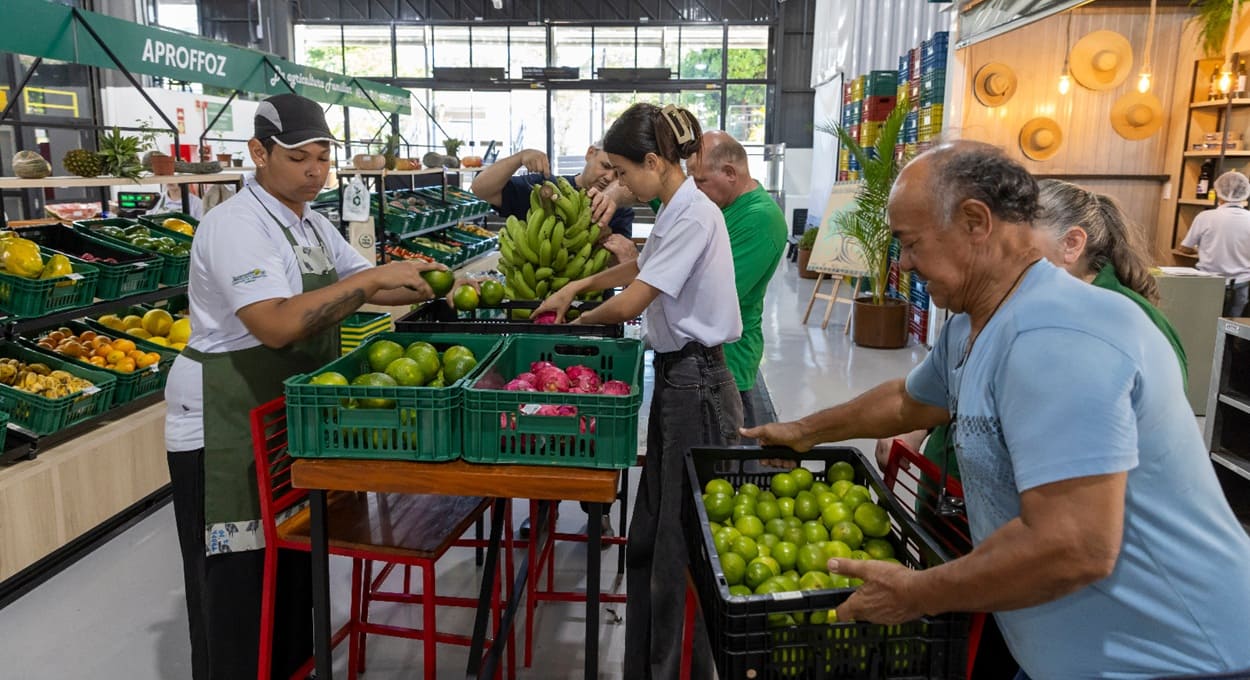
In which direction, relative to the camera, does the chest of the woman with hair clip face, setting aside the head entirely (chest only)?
to the viewer's left

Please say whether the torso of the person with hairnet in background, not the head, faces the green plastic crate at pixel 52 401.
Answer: no

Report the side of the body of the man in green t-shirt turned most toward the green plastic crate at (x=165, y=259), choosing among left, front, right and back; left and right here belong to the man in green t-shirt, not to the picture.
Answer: front

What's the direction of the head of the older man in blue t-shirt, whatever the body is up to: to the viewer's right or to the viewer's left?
to the viewer's left

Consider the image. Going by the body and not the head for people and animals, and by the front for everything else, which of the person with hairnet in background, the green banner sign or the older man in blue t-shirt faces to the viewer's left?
the older man in blue t-shirt

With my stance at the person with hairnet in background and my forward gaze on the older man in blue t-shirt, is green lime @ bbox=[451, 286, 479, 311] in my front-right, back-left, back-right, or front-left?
front-right

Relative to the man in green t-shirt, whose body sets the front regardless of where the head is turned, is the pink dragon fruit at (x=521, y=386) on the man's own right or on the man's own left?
on the man's own left

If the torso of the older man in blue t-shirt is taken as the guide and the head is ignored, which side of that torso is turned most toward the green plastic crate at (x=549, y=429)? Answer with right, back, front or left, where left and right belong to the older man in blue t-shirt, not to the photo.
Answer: front

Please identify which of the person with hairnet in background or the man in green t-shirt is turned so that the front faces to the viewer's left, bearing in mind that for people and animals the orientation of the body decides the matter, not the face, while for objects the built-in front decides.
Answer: the man in green t-shirt

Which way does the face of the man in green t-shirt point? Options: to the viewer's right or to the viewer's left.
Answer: to the viewer's left

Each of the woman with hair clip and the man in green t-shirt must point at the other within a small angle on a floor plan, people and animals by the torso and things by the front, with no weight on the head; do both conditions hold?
no

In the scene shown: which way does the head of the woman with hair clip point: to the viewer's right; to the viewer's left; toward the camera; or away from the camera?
to the viewer's left

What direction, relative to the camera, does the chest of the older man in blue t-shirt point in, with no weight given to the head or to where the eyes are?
to the viewer's left

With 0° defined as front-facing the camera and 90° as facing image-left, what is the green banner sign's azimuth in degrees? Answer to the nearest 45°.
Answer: approximately 315°

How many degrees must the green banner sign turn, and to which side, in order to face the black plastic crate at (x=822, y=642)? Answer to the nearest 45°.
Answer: approximately 45° to its right

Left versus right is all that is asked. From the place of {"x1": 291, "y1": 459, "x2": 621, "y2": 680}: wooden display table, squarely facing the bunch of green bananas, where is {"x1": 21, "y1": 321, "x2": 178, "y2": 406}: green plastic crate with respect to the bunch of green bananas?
left
